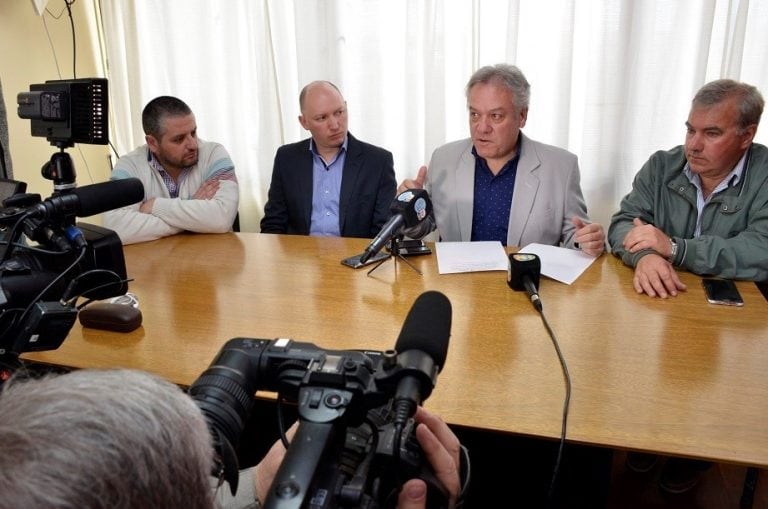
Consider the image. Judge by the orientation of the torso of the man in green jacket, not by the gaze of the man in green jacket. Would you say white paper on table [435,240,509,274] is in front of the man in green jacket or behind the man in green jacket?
in front

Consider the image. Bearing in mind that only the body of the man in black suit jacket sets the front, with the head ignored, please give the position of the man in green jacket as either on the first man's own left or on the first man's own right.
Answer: on the first man's own left

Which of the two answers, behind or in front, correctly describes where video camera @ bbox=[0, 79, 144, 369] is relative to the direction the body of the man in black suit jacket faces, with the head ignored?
in front

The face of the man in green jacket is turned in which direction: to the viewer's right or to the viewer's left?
to the viewer's left

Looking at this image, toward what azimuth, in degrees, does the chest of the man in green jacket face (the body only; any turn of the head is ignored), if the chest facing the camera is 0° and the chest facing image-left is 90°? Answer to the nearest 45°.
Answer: approximately 45°

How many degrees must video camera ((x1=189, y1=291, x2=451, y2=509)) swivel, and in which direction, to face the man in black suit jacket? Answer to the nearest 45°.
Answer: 0° — it already faces them

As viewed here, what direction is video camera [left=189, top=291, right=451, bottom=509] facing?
away from the camera

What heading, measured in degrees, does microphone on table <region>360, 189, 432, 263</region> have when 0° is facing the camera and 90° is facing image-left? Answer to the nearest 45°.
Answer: approximately 225°

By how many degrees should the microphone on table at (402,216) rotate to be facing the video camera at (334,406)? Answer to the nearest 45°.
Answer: approximately 135° to its right
